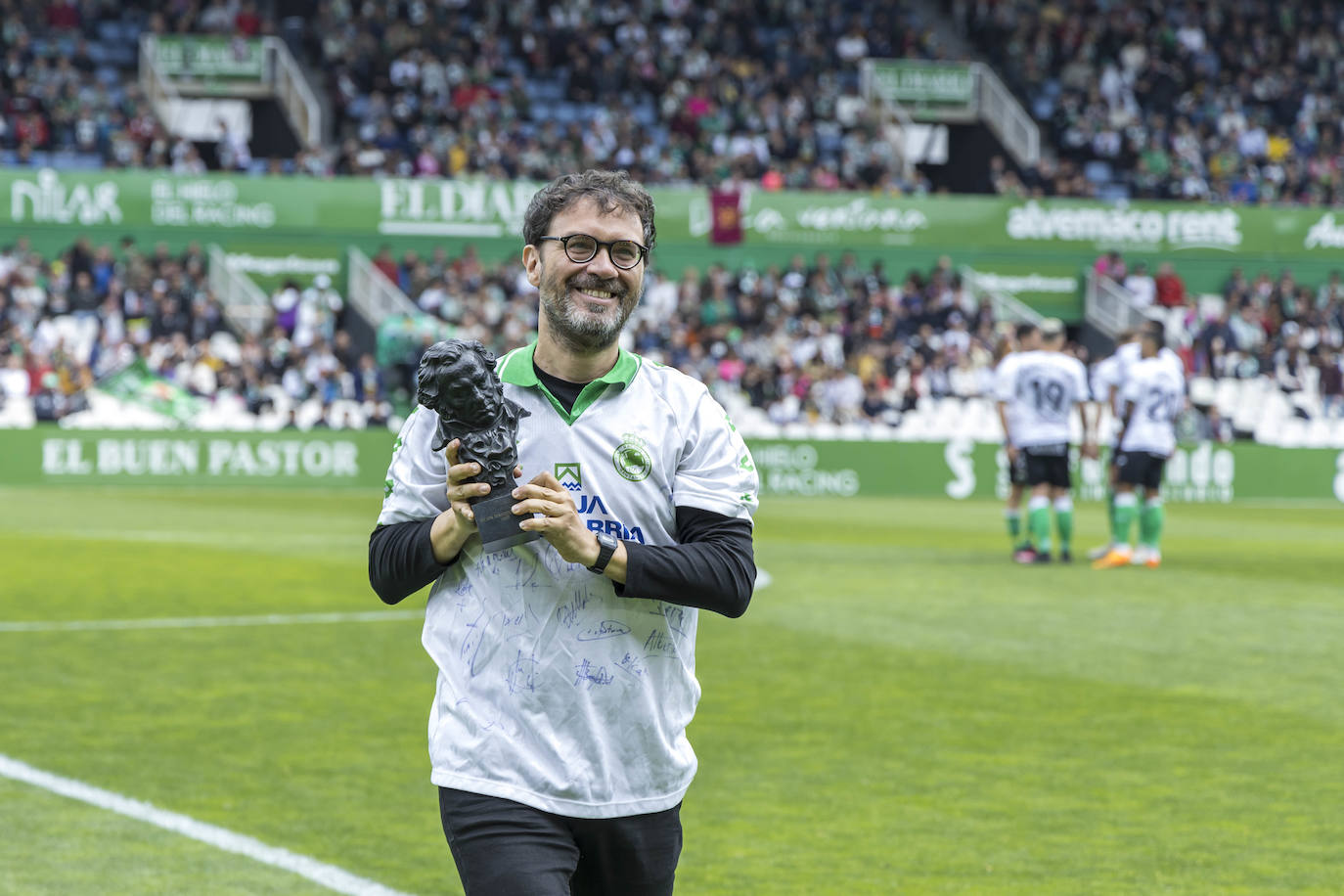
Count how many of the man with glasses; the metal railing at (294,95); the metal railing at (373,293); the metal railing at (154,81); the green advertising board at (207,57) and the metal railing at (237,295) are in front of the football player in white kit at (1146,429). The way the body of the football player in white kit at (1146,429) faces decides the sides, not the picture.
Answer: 5

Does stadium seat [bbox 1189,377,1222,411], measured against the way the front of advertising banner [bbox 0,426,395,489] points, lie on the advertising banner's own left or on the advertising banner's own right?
on the advertising banner's own left

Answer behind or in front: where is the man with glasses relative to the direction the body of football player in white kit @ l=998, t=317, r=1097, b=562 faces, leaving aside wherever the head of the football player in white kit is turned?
behind

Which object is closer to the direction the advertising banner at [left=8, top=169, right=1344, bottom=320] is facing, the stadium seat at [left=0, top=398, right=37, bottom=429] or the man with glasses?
the man with glasses

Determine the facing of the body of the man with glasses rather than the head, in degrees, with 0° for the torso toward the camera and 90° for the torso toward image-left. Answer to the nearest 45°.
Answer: approximately 0°

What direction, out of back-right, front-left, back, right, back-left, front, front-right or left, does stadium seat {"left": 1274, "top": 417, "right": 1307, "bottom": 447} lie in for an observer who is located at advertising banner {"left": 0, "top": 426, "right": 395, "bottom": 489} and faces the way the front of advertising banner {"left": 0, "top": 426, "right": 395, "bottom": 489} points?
left

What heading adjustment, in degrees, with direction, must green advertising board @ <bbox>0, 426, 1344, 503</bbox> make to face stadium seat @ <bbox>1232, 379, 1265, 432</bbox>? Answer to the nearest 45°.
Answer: approximately 135° to its left

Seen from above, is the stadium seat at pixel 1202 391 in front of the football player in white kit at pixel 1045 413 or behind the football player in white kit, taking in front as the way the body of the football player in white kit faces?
in front

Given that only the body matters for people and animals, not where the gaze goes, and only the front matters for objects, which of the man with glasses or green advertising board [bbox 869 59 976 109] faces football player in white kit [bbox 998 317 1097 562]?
the green advertising board

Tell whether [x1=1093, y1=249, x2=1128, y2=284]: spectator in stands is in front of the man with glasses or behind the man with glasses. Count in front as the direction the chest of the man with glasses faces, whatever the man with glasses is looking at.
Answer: behind
